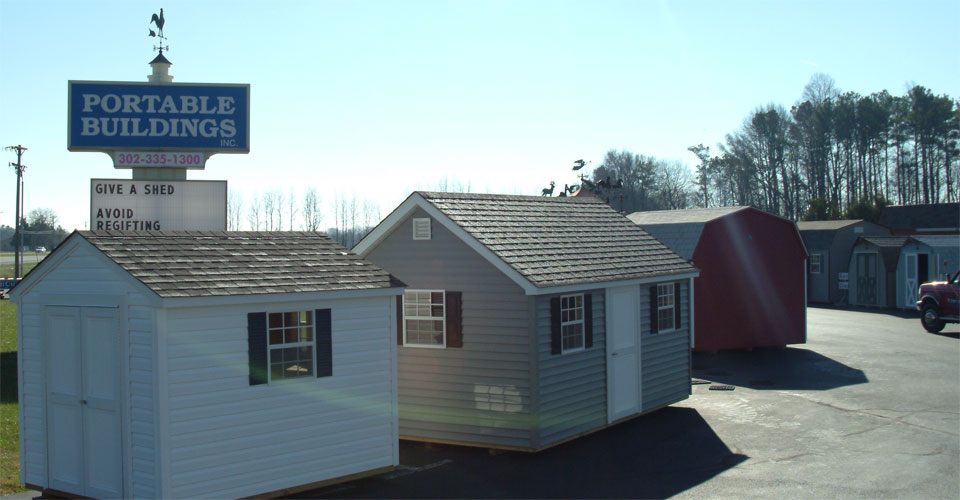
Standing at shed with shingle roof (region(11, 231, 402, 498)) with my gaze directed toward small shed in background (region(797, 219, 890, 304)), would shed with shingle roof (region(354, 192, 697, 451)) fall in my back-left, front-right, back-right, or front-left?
front-right

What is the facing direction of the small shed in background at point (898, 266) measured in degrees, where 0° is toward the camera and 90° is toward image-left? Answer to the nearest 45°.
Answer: approximately 45°

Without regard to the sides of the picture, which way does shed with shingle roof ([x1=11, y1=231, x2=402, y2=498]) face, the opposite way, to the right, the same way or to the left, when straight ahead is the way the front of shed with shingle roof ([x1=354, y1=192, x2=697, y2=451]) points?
to the right

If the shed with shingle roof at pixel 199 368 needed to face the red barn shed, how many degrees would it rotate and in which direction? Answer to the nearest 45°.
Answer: approximately 180°

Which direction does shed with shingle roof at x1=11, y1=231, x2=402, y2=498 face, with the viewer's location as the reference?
facing the viewer and to the left of the viewer

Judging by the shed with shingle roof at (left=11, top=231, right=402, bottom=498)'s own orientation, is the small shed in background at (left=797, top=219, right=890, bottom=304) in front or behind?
behind

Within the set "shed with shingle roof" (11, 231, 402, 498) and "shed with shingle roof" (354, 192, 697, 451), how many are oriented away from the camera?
0

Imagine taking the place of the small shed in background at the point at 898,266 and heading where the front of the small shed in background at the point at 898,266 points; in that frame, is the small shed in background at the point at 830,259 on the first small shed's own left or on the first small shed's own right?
on the first small shed's own right

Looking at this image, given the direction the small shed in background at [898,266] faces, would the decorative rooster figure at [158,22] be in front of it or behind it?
in front

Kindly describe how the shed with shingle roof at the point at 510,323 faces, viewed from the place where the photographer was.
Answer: facing the viewer and to the right of the viewer

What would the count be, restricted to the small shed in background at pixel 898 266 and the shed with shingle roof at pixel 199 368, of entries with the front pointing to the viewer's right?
0
